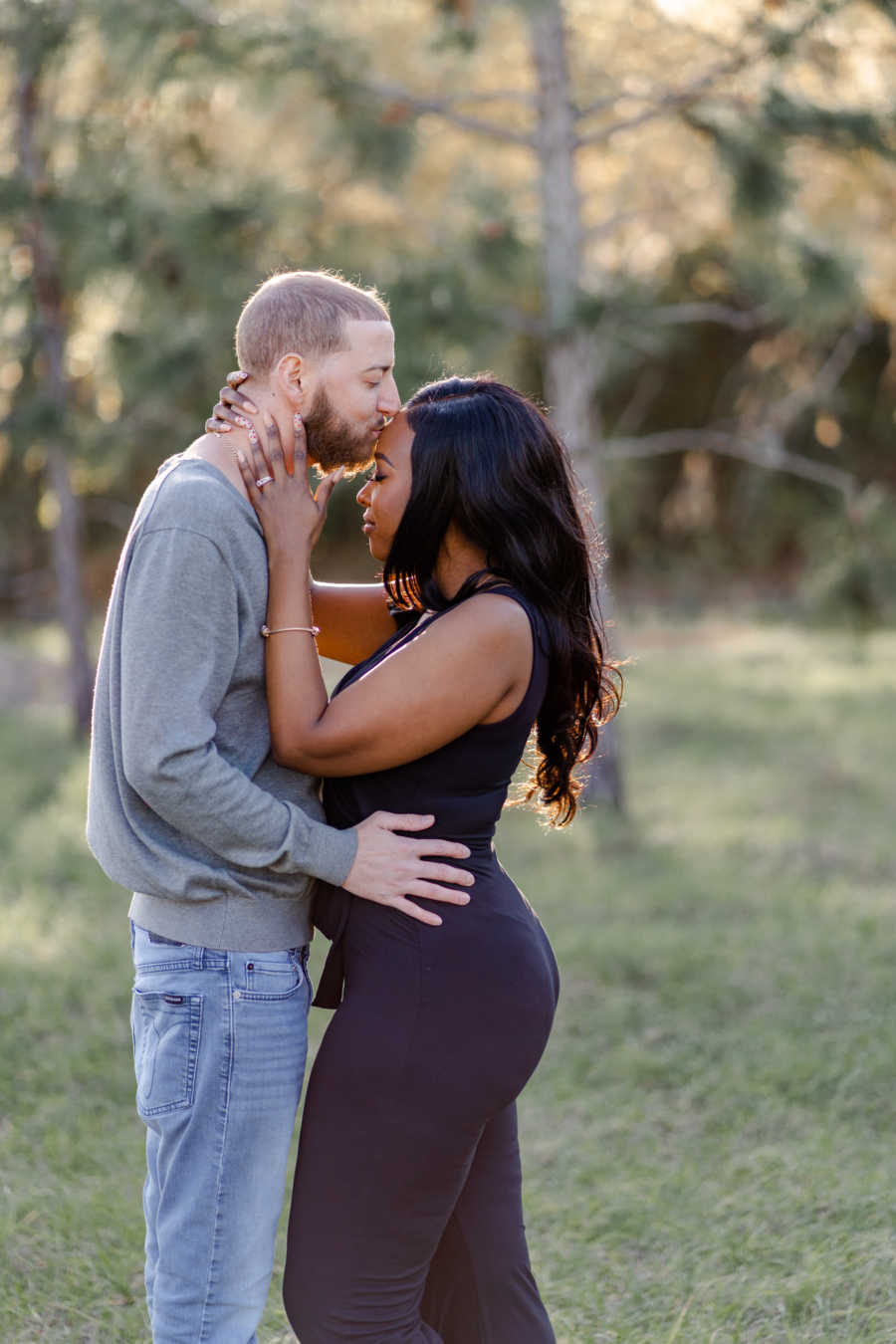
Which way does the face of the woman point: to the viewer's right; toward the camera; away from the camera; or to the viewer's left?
to the viewer's left

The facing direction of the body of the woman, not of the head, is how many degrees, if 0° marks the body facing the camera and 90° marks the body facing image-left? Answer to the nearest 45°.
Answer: approximately 90°

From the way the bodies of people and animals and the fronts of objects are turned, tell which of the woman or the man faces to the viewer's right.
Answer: the man

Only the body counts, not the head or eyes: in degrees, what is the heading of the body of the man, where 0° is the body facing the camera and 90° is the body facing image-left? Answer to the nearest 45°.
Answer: approximately 270°

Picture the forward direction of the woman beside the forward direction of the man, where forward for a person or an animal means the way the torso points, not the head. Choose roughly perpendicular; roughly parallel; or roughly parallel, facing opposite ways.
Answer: roughly parallel, facing opposite ways

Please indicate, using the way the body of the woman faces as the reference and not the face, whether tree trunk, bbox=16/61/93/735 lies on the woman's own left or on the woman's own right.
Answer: on the woman's own right

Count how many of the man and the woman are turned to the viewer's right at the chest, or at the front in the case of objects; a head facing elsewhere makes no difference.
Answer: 1

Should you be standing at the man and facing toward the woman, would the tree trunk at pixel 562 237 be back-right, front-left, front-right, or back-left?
front-left

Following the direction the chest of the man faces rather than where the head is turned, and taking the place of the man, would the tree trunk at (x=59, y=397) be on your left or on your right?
on your left
